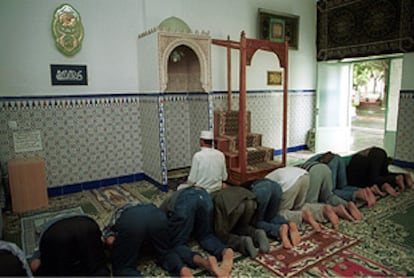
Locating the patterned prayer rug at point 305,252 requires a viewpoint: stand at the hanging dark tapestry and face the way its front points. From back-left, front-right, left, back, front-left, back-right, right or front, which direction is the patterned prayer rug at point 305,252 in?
front-left

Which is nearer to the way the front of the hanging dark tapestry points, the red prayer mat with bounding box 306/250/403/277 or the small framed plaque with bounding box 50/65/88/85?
the small framed plaque

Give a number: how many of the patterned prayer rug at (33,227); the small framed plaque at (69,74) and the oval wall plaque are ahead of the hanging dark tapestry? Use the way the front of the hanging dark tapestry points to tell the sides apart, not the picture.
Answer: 3

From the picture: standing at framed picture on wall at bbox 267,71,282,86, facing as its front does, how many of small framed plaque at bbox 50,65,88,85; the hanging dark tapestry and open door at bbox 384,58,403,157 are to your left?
2

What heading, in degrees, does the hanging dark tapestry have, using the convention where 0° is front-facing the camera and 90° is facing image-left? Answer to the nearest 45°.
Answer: approximately 45°

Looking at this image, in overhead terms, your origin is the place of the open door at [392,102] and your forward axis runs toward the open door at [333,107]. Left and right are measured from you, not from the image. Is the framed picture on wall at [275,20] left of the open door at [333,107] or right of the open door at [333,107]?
left

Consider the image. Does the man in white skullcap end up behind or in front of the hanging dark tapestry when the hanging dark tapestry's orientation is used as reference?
in front

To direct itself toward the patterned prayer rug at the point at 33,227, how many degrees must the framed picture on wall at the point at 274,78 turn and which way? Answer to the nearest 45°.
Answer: approximately 45° to its right

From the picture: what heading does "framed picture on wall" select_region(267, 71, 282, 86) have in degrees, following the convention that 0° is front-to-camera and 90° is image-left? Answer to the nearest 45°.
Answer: approximately 0°

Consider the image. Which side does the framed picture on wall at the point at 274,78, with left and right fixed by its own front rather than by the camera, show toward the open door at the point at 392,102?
left

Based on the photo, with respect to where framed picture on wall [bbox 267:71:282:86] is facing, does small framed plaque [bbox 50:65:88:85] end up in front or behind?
in front

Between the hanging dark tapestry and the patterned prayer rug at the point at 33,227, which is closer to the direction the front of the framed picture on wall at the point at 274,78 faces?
the patterned prayer rug

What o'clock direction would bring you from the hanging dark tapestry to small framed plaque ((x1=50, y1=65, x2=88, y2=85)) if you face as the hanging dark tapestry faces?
The small framed plaque is roughly at 12 o'clock from the hanging dark tapestry.

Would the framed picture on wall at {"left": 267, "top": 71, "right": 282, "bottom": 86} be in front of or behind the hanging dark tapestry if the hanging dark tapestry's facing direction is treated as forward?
in front
